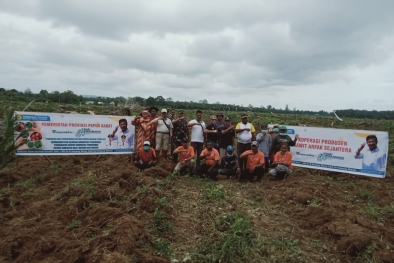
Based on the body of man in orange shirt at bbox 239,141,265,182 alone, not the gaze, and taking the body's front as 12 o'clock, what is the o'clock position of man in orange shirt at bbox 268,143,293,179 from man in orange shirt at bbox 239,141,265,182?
man in orange shirt at bbox 268,143,293,179 is roughly at 8 o'clock from man in orange shirt at bbox 239,141,265,182.

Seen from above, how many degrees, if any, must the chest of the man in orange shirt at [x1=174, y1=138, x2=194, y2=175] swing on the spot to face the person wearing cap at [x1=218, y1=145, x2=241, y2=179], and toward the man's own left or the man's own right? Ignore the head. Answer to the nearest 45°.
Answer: approximately 90° to the man's own left

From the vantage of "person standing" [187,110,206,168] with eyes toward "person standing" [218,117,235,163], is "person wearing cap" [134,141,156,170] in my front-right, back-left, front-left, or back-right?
back-right

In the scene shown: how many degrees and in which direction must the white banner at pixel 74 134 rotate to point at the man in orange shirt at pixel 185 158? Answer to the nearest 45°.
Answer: approximately 45° to its left

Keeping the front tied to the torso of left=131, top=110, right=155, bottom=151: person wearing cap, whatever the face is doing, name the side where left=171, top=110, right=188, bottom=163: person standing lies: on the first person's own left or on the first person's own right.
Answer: on the first person's own left

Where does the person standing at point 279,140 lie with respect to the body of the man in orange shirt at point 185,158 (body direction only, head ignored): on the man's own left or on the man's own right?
on the man's own left

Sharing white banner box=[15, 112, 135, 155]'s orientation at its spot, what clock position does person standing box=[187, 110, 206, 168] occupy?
The person standing is roughly at 10 o'clock from the white banner.

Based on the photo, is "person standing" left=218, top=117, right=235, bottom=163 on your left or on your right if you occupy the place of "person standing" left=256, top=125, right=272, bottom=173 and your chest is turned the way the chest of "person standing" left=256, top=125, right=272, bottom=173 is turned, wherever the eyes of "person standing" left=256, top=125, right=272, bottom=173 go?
on your right
